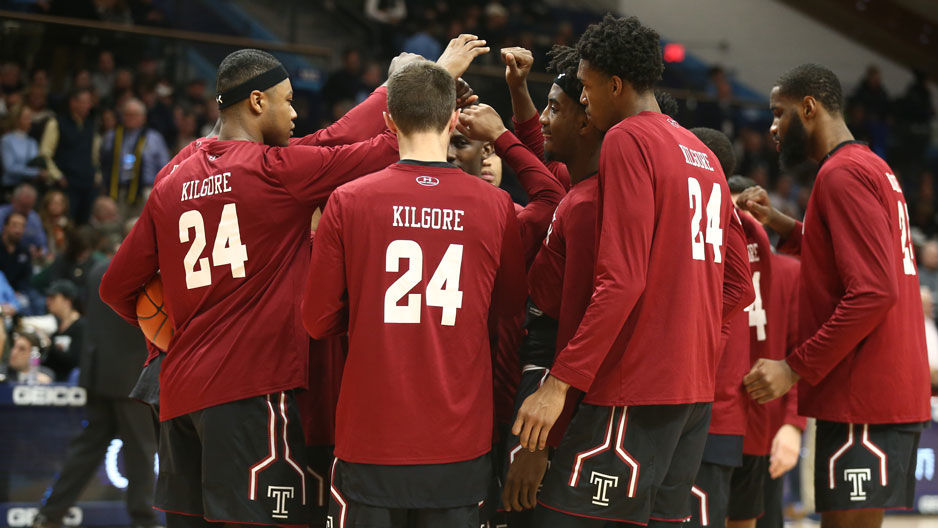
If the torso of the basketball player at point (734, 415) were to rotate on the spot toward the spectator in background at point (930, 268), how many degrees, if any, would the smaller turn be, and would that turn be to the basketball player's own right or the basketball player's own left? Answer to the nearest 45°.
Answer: approximately 45° to the basketball player's own right

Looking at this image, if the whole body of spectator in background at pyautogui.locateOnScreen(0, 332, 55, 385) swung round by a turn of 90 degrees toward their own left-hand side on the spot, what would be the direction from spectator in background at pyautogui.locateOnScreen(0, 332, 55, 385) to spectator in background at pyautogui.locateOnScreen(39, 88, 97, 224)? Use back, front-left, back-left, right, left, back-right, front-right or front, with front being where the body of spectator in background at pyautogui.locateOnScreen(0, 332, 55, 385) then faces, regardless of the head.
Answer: front-left

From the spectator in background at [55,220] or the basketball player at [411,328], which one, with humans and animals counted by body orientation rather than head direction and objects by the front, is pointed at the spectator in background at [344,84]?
the basketball player

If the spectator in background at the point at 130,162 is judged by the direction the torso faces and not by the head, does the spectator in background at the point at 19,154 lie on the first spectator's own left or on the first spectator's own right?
on the first spectator's own right

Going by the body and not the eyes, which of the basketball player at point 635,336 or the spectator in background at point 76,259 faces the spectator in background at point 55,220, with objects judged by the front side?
the basketball player

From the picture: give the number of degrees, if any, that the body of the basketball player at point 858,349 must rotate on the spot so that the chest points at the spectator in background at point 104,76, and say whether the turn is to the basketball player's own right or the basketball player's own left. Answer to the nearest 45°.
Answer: approximately 45° to the basketball player's own right

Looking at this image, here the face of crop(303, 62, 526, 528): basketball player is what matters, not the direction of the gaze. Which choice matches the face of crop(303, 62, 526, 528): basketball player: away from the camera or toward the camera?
away from the camera

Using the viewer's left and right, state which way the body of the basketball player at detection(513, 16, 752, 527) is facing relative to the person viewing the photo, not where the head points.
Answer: facing away from the viewer and to the left of the viewer

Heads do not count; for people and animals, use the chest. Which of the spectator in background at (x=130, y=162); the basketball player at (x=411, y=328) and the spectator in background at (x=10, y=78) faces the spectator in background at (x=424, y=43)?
the basketball player

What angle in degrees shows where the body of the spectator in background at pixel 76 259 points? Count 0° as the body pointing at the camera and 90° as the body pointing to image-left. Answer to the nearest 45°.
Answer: approximately 315°
